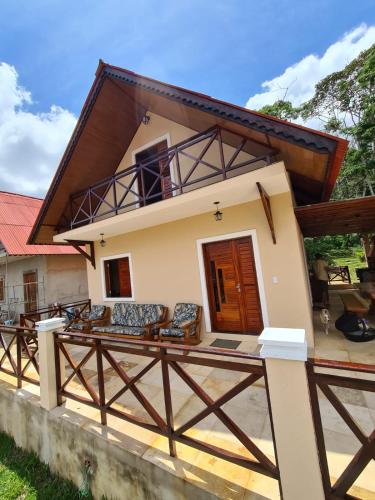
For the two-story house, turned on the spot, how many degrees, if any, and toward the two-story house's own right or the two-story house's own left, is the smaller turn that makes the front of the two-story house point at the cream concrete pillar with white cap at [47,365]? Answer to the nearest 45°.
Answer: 0° — it already faces it

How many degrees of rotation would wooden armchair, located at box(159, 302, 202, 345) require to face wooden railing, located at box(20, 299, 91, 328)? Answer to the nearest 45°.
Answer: approximately 90° to its right

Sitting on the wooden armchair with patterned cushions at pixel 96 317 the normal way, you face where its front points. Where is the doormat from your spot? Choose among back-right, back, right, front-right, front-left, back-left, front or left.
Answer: left

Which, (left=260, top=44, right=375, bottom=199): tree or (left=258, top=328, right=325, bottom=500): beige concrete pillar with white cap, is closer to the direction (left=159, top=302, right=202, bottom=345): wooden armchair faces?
the beige concrete pillar with white cap

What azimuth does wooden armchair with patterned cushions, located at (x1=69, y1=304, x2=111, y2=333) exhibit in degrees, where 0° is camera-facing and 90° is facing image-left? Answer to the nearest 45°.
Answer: approximately 45°

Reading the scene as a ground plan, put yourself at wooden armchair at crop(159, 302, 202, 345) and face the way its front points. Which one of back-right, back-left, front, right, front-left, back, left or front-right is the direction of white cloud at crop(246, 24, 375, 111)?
back

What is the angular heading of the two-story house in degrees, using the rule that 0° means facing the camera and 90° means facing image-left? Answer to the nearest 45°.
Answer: approximately 45°
